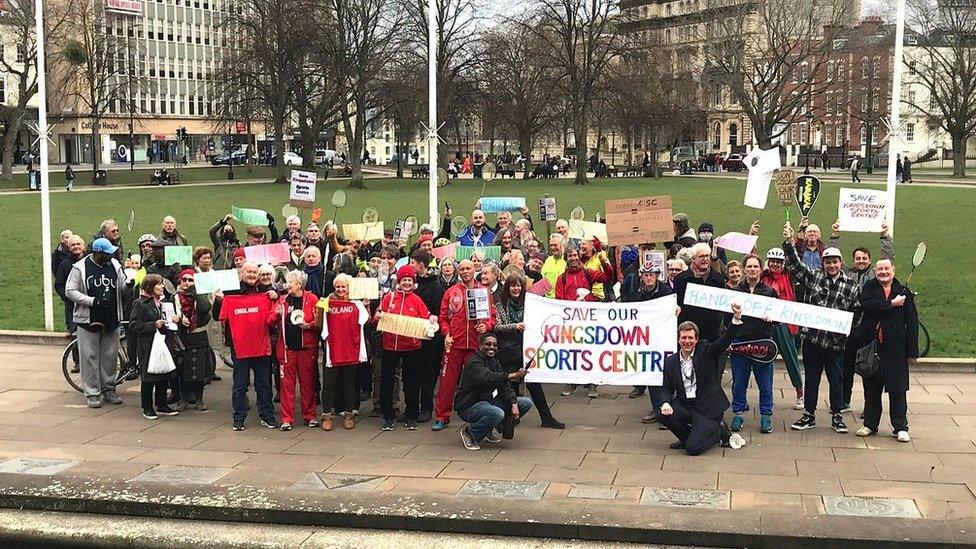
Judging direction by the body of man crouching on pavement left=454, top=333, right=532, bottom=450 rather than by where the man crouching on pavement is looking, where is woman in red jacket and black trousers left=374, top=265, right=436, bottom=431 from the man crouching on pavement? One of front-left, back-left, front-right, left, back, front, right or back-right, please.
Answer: back

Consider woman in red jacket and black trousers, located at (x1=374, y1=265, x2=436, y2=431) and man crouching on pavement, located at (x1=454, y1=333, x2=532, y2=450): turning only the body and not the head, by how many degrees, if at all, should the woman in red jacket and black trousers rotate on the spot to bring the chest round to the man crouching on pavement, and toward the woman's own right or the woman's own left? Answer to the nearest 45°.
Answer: approximately 45° to the woman's own left

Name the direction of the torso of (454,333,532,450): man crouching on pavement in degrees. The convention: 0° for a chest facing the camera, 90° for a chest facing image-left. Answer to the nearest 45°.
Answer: approximately 315°

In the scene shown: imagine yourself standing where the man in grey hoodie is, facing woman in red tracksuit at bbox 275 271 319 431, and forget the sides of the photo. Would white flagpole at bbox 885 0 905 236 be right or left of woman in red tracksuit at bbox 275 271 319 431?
left

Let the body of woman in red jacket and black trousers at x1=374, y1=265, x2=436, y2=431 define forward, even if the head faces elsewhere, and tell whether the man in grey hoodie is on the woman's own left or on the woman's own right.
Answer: on the woman's own right

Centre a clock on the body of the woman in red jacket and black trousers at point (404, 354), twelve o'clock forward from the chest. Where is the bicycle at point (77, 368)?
The bicycle is roughly at 4 o'clock from the woman in red jacket and black trousers.

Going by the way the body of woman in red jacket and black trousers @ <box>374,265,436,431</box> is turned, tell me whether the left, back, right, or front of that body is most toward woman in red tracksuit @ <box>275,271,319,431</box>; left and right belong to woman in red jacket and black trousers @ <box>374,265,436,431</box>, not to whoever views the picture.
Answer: right

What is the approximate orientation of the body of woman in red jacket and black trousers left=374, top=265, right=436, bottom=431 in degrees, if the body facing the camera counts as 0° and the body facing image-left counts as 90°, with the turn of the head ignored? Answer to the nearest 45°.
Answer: approximately 0°

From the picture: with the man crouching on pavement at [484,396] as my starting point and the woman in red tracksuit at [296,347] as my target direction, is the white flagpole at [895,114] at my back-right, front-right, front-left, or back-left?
back-right
